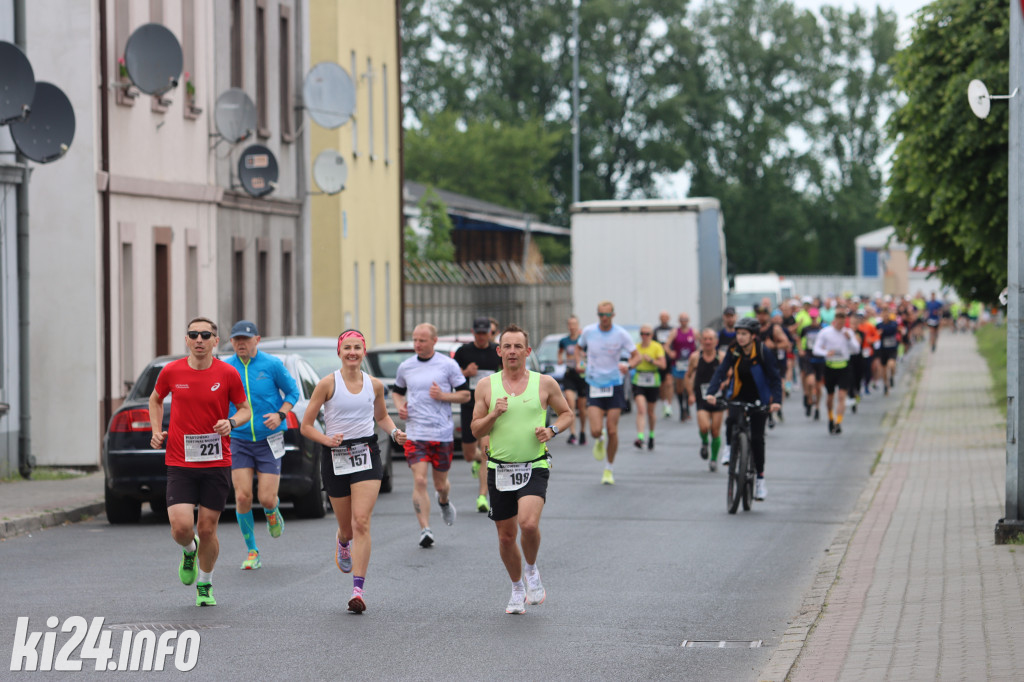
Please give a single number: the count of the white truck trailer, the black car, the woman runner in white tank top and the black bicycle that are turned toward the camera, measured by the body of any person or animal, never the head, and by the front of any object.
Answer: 2

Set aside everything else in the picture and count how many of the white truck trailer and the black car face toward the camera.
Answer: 0

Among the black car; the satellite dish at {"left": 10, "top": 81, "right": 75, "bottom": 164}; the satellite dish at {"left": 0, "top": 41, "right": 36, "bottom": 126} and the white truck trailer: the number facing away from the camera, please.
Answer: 2

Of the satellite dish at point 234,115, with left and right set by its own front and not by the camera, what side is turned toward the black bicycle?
front

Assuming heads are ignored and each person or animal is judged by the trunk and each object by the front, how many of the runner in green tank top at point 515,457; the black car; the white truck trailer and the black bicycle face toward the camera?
2

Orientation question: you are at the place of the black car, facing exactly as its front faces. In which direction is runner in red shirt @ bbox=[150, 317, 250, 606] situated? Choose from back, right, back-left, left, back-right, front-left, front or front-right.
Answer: back

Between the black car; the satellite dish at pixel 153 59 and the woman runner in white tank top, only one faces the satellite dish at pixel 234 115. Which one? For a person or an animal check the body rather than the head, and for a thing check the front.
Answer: the black car

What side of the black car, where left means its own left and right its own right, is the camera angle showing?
back

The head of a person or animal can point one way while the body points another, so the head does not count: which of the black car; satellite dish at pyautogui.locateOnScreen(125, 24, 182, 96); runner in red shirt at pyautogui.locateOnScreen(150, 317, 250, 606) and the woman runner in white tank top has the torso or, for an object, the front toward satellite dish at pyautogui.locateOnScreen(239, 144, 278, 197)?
the black car
